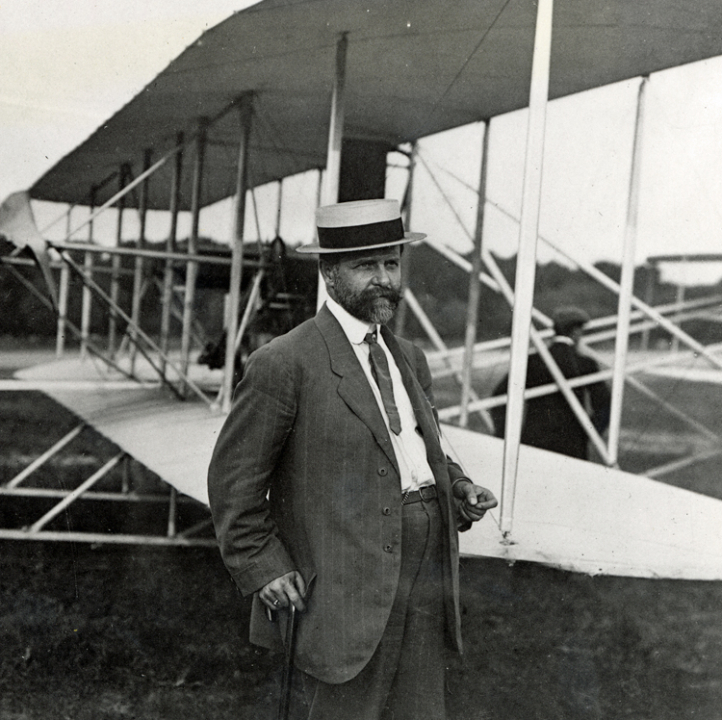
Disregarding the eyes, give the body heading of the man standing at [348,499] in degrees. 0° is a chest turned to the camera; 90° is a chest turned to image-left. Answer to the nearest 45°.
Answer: approximately 315°

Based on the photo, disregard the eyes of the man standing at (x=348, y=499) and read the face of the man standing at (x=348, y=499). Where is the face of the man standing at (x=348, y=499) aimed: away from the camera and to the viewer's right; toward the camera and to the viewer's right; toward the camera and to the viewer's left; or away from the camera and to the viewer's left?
toward the camera and to the viewer's right

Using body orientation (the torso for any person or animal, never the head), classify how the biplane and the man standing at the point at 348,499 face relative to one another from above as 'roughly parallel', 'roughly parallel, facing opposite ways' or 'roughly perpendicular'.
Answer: roughly perpendicular

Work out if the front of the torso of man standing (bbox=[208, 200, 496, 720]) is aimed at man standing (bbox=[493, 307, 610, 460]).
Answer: no

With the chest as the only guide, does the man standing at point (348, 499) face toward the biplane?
no

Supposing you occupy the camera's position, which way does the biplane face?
facing away from the viewer and to the right of the viewer
